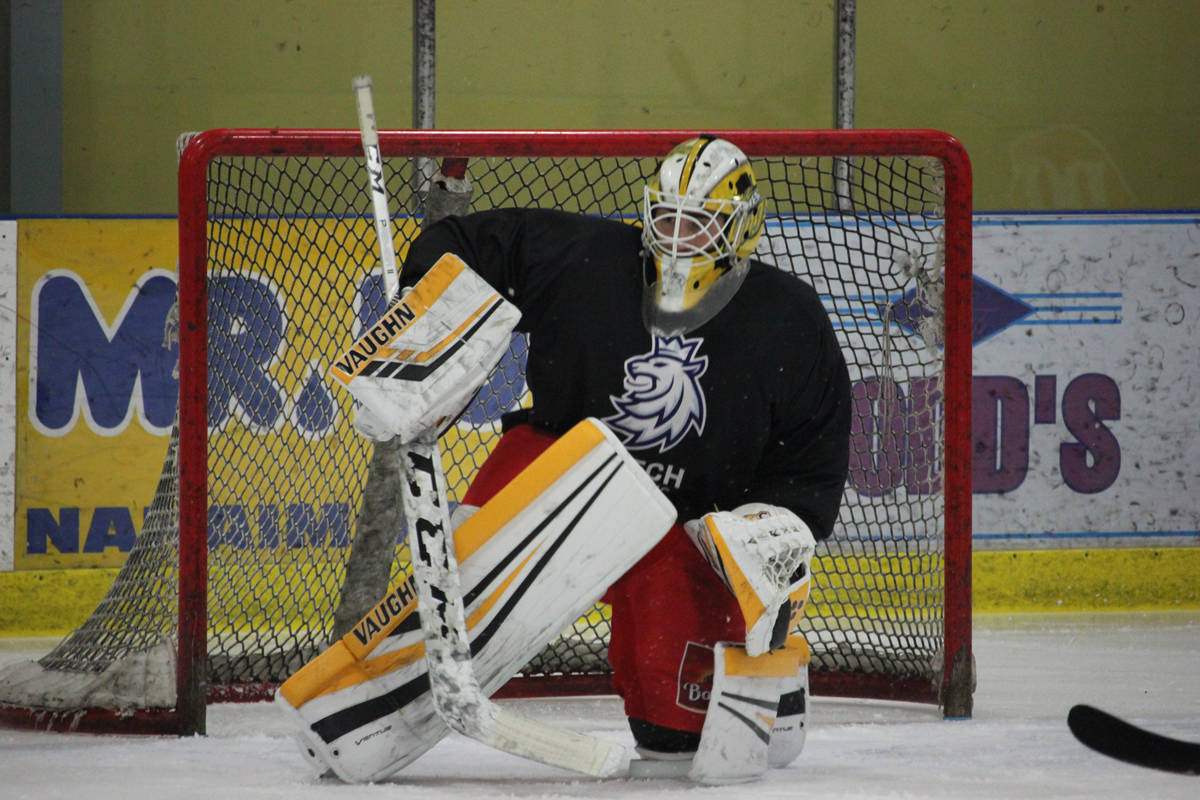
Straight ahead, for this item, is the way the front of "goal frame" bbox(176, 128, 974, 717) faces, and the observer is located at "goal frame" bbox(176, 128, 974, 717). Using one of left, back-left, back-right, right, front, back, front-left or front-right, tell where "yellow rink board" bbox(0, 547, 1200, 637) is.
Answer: back-left

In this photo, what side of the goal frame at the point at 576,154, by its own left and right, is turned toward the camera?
front
